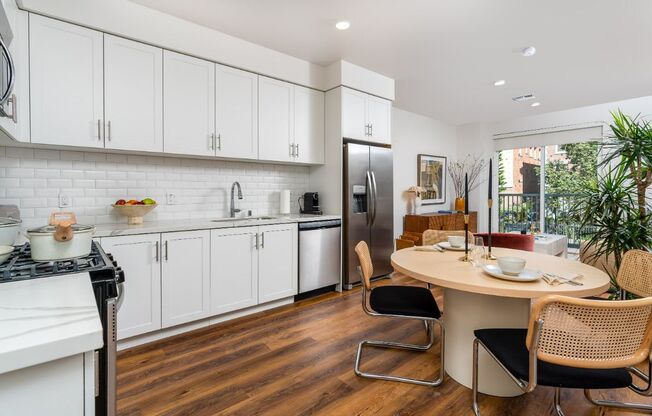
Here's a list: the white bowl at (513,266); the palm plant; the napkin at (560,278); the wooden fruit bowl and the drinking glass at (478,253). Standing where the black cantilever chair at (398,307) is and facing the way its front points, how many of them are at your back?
1

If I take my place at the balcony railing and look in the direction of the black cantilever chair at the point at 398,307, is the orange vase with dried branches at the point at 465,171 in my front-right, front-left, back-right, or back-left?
front-right

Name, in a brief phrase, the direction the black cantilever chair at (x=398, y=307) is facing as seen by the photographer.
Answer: facing to the right of the viewer

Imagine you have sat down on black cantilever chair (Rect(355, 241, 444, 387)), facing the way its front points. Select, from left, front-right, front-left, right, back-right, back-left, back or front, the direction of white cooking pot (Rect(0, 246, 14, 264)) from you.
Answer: back-right

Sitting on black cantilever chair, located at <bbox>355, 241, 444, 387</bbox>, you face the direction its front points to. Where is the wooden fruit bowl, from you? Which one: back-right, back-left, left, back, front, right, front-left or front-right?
back

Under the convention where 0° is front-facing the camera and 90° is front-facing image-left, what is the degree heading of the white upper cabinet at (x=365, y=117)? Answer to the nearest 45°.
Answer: approximately 315°

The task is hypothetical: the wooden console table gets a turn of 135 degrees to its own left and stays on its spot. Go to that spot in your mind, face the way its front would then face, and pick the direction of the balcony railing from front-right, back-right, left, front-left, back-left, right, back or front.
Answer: front-right

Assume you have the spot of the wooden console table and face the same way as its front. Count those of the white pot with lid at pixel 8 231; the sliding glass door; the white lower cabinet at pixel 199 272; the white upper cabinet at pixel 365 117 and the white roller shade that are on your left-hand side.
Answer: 2

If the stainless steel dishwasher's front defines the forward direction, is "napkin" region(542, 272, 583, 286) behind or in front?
in front

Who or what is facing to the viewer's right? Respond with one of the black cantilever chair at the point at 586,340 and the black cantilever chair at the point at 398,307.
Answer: the black cantilever chair at the point at 398,307

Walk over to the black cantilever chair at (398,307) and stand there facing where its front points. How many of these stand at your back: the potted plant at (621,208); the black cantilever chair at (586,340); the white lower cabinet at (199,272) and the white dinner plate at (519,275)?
1

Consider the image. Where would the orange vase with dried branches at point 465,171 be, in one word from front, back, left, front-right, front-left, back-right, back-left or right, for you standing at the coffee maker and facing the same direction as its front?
left

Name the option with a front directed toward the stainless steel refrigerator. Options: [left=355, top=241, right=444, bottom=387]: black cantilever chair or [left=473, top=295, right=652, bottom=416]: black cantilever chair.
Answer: [left=473, top=295, right=652, bottom=416]: black cantilever chair

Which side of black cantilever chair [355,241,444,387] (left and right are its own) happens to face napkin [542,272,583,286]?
front

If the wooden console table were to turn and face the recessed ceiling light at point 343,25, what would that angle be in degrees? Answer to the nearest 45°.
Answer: approximately 45° to its right

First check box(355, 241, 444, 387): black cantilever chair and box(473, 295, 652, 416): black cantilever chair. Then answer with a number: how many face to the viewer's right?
1

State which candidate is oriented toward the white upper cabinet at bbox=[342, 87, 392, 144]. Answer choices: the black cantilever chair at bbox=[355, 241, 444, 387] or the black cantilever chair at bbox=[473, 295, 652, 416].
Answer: the black cantilever chair at bbox=[473, 295, 652, 416]

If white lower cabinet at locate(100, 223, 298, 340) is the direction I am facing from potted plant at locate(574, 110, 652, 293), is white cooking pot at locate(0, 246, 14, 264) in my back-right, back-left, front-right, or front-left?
front-left

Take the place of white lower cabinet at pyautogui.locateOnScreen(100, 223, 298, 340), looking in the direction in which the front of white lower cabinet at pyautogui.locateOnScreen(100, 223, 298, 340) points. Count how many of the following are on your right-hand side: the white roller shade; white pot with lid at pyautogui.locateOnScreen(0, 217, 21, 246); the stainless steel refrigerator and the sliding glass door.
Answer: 1

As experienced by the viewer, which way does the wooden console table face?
facing the viewer and to the right of the viewer
